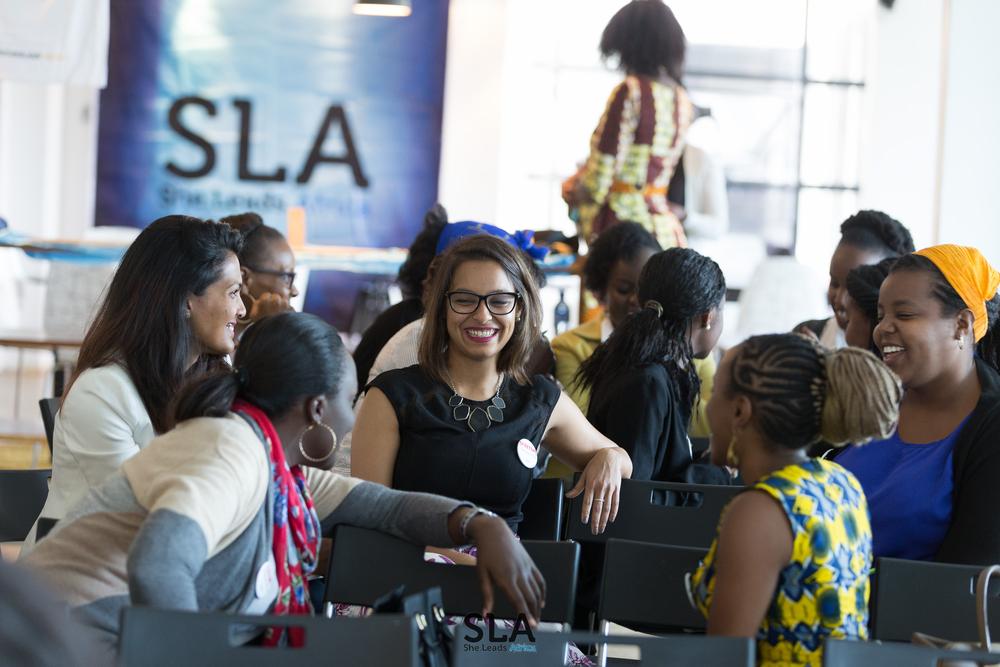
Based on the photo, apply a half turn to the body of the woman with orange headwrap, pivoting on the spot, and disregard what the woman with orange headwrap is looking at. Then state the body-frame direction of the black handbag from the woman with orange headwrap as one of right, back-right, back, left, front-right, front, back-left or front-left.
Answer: back

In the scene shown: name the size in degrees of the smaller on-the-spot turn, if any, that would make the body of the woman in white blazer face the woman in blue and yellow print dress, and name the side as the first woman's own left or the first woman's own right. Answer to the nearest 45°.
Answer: approximately 45° to the first woman's own right

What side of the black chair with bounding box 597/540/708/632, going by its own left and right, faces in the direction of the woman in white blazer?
left

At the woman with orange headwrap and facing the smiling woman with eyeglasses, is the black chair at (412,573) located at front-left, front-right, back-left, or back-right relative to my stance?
front-left

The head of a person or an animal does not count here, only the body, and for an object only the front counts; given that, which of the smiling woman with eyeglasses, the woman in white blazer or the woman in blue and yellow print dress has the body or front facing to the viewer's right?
the woman in white blazer

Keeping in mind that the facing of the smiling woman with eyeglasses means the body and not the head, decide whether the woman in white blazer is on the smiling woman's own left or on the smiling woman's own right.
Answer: on the smiling woman's own right

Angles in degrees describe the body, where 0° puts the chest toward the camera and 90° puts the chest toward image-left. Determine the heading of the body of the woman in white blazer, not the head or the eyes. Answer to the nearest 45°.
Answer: approximately 270°

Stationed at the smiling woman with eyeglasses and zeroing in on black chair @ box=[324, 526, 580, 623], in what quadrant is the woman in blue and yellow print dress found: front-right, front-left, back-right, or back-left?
front-left

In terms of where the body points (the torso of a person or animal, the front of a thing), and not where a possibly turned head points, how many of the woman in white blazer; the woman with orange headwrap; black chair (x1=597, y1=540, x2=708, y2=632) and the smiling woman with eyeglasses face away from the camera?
1

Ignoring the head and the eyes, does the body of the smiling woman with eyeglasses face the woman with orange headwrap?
no

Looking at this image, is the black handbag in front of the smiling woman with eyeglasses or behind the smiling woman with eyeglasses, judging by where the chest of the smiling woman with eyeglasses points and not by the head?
in front

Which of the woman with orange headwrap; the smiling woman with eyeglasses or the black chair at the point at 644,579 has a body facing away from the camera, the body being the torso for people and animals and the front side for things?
the black chair

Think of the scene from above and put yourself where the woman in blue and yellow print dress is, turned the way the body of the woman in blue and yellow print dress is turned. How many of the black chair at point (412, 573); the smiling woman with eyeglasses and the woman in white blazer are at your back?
0

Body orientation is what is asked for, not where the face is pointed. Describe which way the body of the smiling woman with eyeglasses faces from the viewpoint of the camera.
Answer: toward the camera

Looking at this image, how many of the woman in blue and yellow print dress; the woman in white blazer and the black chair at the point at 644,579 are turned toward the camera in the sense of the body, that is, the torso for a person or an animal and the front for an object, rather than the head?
0

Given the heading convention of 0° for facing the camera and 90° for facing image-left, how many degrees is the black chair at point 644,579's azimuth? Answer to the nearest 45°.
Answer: approximately 180°

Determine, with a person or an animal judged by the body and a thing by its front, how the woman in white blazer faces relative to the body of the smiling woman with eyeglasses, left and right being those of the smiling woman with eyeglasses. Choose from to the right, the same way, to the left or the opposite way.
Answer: to the left

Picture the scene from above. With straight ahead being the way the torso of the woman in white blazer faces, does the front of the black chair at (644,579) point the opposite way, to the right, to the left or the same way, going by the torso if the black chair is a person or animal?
to the left

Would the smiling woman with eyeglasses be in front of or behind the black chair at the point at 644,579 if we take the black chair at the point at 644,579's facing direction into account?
in front

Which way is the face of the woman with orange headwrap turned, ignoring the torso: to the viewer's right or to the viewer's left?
to the viewer's left

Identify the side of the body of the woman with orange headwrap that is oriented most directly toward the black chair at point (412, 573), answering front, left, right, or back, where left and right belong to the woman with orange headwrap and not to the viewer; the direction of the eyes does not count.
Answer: front

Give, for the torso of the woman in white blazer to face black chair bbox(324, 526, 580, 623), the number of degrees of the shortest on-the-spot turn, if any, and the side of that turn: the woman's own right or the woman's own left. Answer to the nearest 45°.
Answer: approximately 45° to the woman's own right

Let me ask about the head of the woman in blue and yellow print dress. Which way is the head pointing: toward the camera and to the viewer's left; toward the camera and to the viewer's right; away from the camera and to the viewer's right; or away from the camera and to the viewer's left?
away from the camera and to the viewer's left
